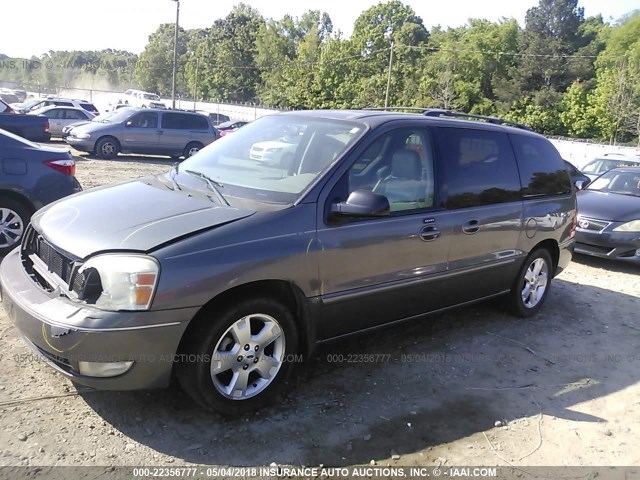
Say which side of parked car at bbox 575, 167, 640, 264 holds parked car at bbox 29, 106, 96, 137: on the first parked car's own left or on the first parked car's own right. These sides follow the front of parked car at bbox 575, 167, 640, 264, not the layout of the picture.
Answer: on the first parked car's own right

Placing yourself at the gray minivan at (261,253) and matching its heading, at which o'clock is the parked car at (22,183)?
The parked car is roughly at 3 o'clock from the gray minivan.

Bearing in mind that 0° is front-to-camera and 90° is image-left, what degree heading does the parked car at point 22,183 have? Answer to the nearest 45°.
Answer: approximately 90°

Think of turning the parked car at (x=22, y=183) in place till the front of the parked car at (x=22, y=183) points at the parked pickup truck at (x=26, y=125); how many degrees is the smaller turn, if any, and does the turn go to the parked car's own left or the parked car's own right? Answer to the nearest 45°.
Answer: approximately 90° to the parked car's own right

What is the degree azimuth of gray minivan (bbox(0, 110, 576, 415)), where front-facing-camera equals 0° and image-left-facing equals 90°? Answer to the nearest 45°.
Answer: approximately 45°

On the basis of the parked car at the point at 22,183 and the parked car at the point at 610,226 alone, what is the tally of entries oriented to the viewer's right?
0

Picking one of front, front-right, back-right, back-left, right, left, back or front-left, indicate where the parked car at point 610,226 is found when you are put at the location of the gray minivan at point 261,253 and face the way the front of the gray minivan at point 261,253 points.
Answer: back
